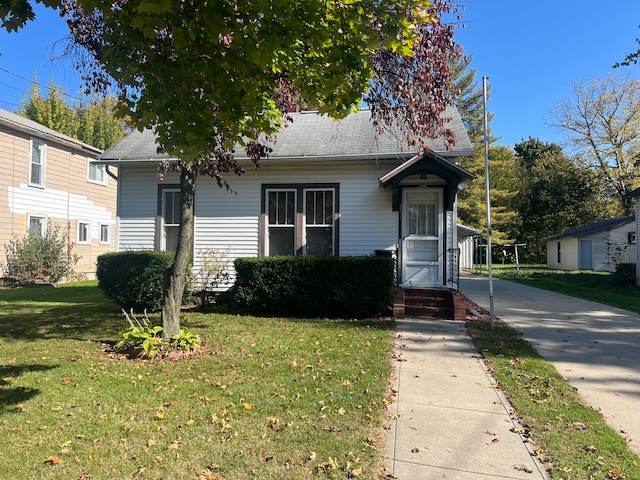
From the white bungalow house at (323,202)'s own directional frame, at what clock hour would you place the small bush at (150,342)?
The small bush is roughly at 1 o'clock from the white bungalow house.

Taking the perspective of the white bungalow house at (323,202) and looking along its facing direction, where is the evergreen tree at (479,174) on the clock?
The evergreen tree is roughly at 7 o'clock from the white bungalow house.

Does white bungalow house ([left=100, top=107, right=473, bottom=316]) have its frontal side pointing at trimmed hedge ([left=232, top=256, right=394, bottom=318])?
yes

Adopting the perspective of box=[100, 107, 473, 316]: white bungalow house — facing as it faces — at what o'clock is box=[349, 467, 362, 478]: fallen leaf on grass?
The fallen leaf on grass is roughly at 12 o'clock from the white bungalow house.

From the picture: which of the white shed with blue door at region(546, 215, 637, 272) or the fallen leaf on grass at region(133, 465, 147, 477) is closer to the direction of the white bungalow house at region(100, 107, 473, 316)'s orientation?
the fallen leaf on grass

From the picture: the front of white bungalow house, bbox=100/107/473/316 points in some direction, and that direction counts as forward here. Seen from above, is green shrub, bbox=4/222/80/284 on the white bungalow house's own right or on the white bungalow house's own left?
on the white bungalow house's own right

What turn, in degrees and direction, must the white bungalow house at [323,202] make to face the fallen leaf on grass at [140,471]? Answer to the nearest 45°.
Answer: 0° — it already faces it

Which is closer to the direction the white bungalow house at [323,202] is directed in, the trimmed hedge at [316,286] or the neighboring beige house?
the trimmed hedge

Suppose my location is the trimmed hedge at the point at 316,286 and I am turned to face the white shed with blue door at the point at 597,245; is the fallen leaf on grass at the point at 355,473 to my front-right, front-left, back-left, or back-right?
back-right

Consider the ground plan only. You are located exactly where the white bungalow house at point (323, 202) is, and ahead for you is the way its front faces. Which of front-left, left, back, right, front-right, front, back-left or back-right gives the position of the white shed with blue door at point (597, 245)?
back-left

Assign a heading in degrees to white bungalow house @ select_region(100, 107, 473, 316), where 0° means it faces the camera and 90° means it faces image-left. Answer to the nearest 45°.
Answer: approximately 0°
